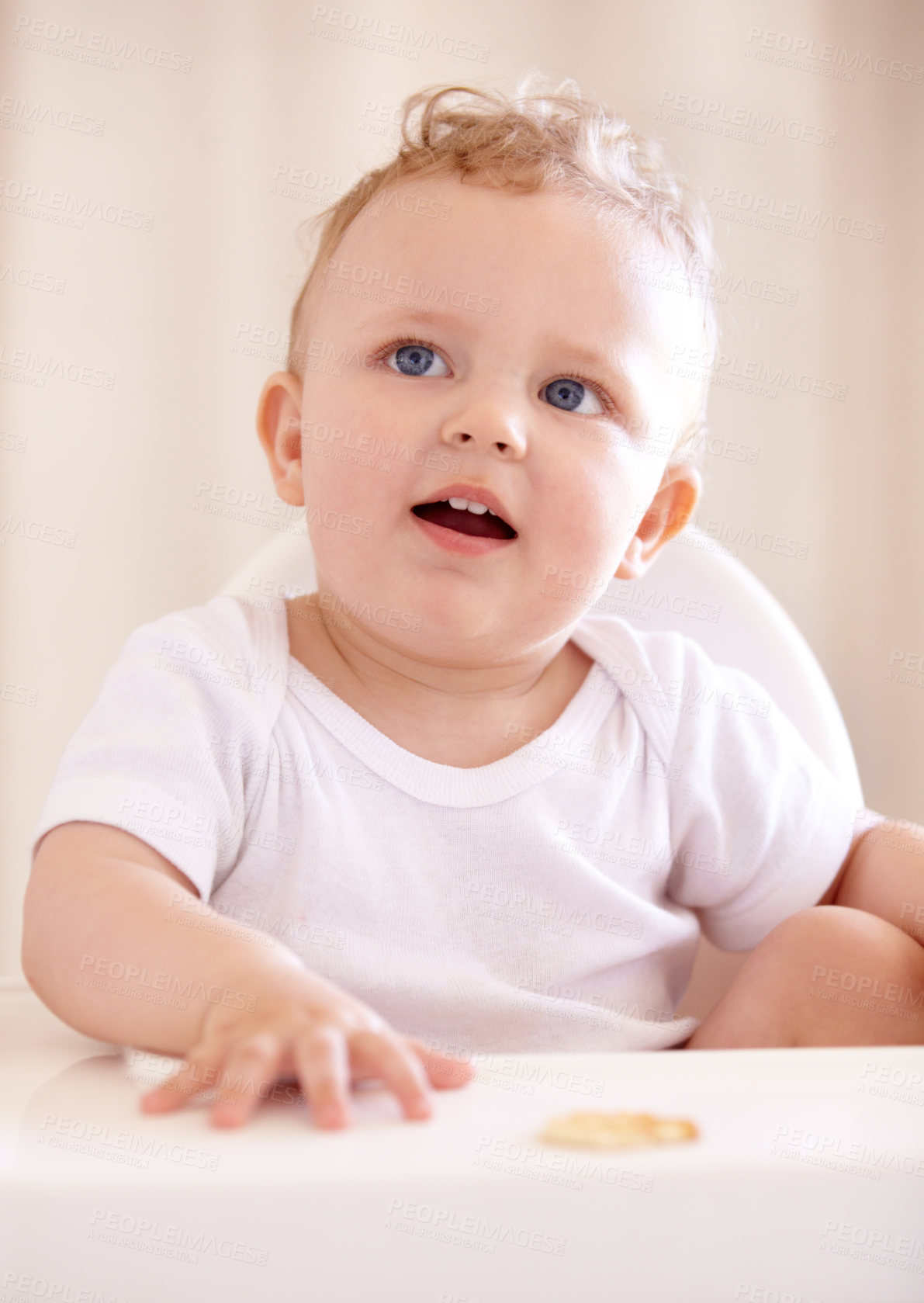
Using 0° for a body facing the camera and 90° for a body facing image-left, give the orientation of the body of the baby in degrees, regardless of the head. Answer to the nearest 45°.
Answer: approximately 0°
